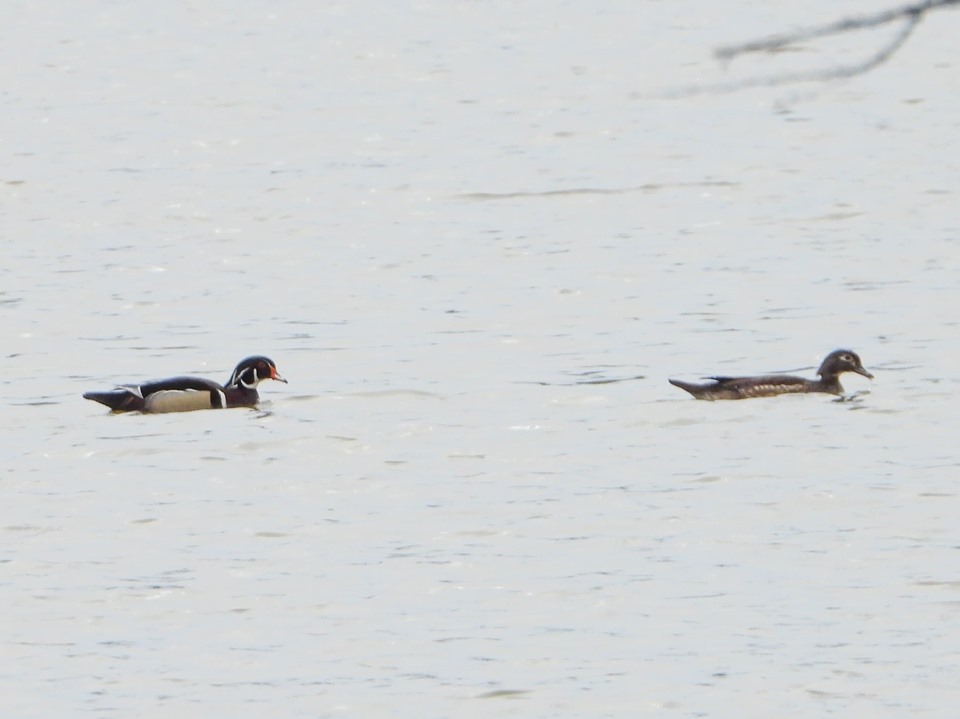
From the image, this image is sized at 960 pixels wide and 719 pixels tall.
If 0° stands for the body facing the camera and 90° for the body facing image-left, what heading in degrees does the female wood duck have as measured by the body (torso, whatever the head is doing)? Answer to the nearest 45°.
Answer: approximately 270°

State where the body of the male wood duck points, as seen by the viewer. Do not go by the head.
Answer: to the viewer's right

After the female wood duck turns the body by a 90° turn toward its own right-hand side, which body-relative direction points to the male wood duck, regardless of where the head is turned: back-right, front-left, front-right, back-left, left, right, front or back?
right
